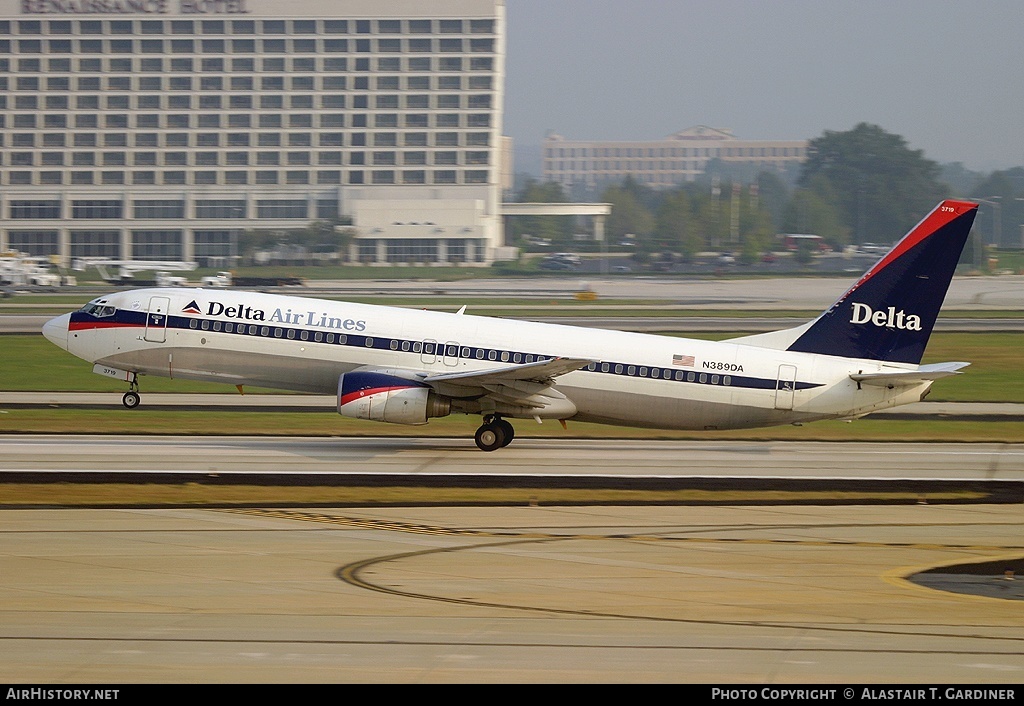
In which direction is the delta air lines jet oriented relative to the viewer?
to the viewer's left
